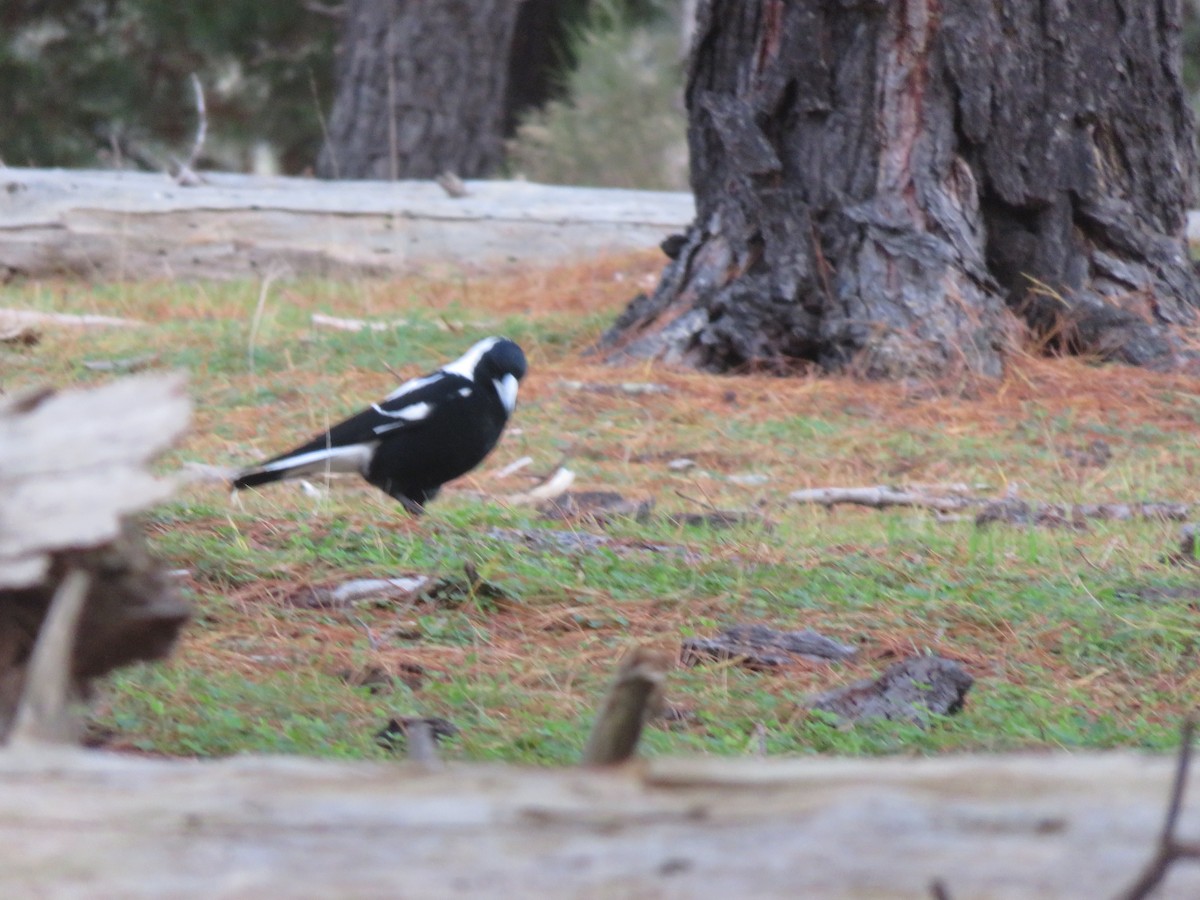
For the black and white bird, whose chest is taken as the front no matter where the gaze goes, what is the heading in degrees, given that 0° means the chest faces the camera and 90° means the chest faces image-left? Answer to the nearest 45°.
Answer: approximately 270°

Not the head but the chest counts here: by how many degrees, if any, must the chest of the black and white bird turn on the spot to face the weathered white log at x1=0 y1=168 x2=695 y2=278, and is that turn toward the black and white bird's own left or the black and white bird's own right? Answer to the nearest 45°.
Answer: approximately 90° to the black and white bird's own left

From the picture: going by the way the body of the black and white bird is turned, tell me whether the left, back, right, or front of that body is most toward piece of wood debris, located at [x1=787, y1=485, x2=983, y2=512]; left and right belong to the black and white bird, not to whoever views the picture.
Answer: front

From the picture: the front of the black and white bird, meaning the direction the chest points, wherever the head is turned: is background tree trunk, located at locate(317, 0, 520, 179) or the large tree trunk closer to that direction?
the large tree trunk

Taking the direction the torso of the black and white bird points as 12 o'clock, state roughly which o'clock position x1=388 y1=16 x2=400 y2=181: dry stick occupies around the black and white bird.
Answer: The dry stick is roughly at 9 o'clock from the black and white bird.

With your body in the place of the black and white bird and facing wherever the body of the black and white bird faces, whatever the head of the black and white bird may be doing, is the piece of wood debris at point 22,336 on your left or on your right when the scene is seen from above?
on your left

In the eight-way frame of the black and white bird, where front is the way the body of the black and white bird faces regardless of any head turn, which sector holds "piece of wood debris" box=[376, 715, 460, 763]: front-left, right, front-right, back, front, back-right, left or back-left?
right

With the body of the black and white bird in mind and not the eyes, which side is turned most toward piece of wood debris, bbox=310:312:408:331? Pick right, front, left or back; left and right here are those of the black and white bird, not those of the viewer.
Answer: left

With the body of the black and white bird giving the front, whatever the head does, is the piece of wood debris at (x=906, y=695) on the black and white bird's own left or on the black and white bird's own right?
on the black and white bird's own right

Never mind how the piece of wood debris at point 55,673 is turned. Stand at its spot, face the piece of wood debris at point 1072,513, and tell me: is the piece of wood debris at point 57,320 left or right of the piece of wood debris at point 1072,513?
left

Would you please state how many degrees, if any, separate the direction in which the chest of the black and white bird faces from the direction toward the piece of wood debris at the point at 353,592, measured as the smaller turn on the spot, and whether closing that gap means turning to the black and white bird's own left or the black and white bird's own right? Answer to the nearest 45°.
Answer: approximately 90° to the black and white bird's own right

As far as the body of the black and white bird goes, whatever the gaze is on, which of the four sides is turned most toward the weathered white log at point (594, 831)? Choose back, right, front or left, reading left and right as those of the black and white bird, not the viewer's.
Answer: right

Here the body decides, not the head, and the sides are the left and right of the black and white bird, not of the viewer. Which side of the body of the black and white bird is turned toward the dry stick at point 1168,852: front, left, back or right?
right
